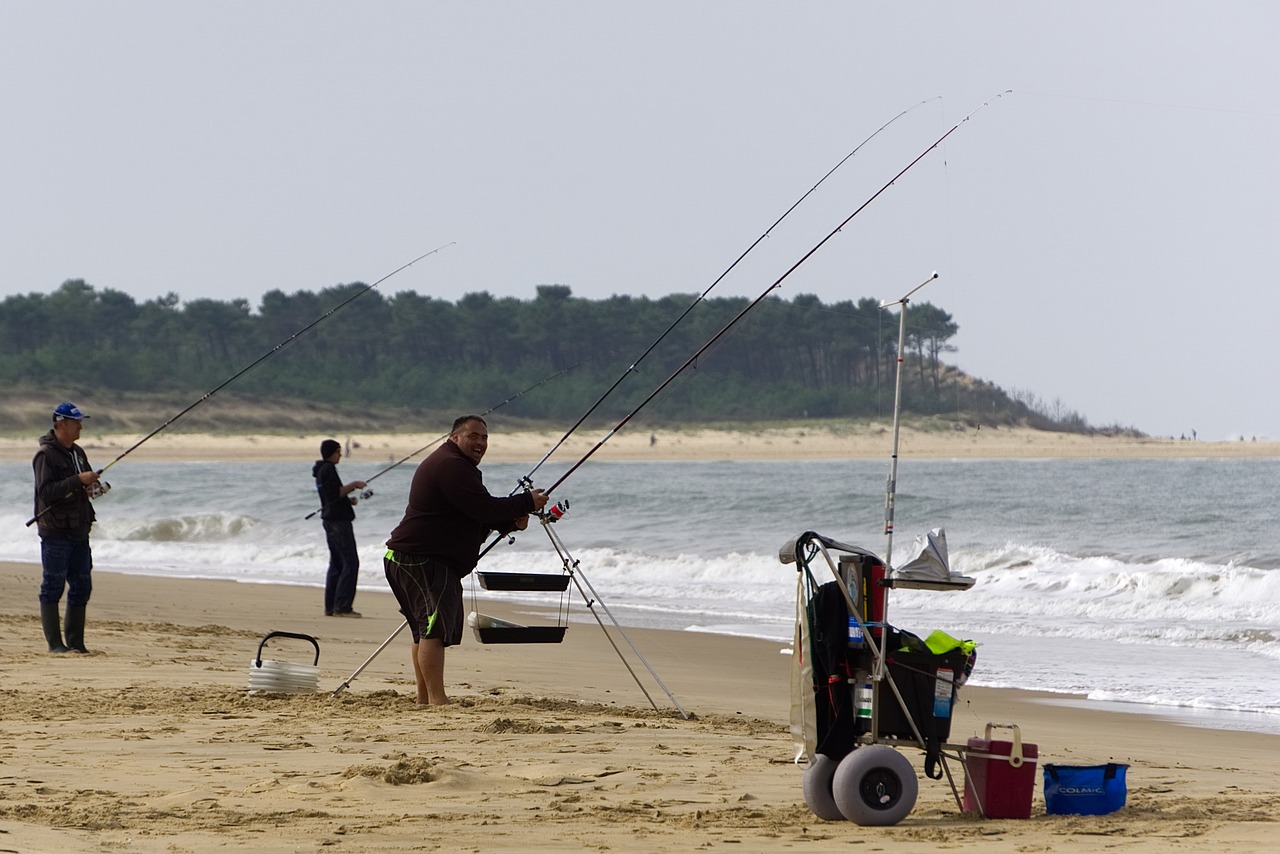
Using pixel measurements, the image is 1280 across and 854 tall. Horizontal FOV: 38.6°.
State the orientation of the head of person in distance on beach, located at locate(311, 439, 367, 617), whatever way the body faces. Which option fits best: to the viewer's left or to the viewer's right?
to the viewer's right

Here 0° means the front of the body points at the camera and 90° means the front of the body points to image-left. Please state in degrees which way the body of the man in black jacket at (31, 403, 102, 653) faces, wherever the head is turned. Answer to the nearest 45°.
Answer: approximately 315°

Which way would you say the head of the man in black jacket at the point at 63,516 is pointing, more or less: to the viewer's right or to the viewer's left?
to the viewer's right

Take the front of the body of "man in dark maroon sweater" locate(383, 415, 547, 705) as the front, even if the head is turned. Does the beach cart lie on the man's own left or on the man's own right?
on the man's own right

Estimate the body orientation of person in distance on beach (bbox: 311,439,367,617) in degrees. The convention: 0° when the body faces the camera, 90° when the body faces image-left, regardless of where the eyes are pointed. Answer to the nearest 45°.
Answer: approximately 270°

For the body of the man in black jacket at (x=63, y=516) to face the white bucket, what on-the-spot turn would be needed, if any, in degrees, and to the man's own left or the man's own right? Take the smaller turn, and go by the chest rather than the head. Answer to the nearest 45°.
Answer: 0° — they already face it

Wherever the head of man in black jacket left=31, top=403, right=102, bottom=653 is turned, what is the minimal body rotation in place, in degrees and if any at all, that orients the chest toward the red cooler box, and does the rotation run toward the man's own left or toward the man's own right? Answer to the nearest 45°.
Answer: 0° — they already face it

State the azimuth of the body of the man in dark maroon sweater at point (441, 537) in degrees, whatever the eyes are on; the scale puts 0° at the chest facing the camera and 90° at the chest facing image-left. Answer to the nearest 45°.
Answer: approximately 270°

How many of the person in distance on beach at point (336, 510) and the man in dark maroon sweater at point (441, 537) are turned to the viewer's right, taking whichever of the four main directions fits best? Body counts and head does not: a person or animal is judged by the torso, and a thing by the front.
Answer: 2

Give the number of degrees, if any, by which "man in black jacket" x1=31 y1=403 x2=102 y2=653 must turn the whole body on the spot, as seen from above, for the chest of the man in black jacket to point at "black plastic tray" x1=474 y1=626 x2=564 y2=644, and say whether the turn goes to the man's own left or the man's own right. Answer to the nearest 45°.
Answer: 0° — they already face it

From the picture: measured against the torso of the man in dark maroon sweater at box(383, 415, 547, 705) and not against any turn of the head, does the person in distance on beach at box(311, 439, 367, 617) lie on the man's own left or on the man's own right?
on the man's own left

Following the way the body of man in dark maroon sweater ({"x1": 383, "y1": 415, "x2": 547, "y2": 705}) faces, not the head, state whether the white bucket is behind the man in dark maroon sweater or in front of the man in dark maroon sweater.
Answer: behind
